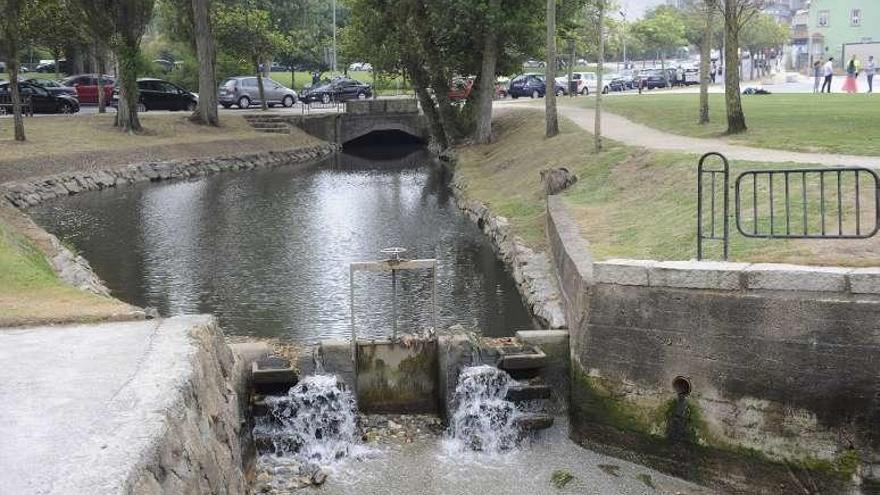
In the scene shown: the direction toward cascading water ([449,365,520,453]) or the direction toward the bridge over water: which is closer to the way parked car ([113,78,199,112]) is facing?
the bridge over water

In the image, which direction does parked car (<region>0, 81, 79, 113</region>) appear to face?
to the viewer's right

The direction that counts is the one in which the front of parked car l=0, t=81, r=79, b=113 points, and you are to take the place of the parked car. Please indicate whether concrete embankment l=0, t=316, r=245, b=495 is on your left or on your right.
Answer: on your right

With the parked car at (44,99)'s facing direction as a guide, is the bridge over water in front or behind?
in front

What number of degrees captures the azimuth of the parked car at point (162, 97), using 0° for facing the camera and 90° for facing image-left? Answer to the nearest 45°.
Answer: approximately 270°

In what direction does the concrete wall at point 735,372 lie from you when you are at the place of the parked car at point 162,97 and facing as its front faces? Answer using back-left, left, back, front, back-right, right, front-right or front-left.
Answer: right
